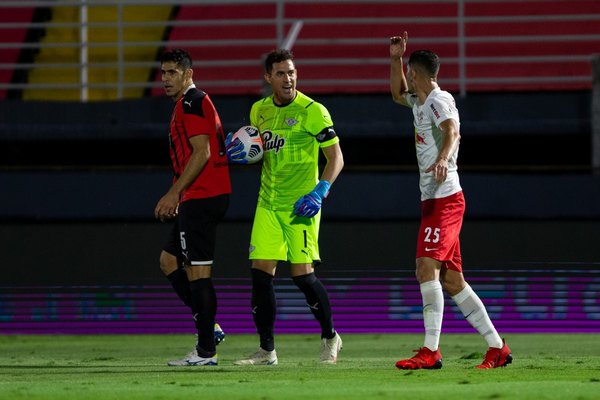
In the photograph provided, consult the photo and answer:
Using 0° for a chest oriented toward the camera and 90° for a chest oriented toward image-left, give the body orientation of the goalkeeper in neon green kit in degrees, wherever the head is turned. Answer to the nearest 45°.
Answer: approximately 45°

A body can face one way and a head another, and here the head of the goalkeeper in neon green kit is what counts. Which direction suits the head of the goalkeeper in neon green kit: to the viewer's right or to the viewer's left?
to the viewer's right
